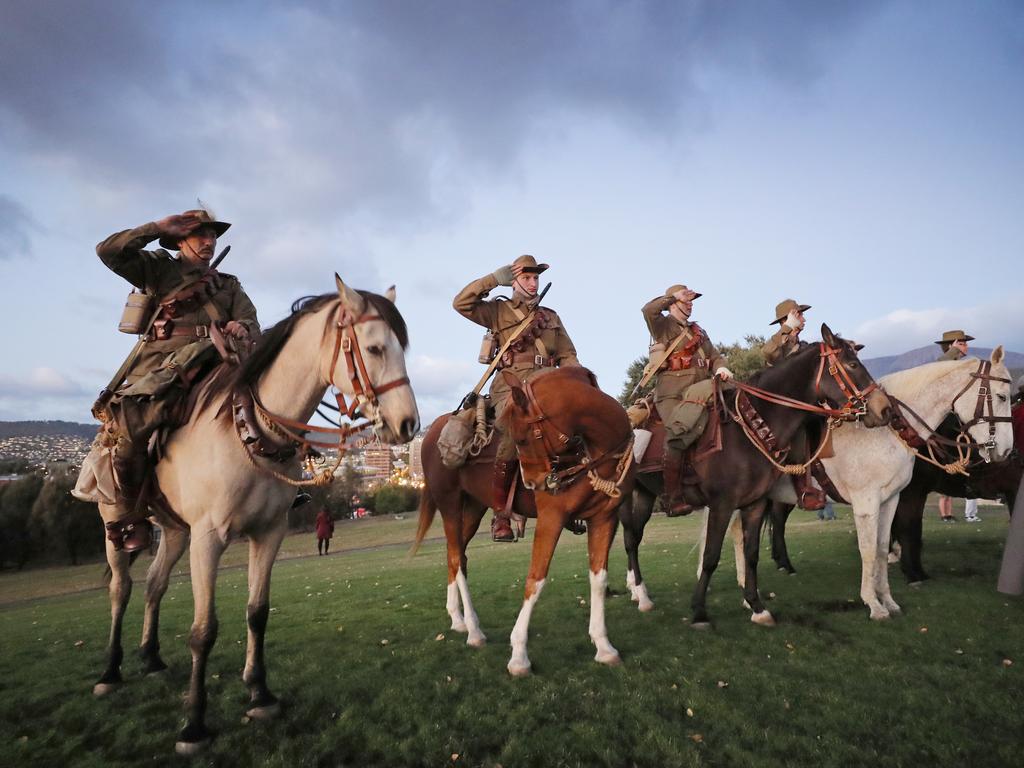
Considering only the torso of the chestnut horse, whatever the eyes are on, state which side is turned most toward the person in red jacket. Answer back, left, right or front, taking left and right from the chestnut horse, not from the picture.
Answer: back

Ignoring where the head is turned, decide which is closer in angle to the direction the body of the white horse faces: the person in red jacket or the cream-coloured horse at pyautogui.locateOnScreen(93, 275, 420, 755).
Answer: the cream-coloured horse

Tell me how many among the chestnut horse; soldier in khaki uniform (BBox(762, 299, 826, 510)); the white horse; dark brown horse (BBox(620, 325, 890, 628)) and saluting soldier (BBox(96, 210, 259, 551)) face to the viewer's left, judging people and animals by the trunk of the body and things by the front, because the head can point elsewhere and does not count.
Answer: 0

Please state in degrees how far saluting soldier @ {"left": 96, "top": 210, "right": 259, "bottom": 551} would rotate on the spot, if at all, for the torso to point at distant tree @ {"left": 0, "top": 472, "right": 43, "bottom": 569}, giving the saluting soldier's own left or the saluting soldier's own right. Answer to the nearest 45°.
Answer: approximately 135° to the saluting soldier's own left

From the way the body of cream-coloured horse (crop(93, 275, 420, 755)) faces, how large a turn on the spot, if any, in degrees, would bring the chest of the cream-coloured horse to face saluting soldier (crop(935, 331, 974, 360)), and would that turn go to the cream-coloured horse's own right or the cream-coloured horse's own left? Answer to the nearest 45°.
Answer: approximately 45° to the cream-coloured horse's own left

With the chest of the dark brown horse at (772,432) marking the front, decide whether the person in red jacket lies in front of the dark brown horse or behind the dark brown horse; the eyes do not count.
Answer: behind

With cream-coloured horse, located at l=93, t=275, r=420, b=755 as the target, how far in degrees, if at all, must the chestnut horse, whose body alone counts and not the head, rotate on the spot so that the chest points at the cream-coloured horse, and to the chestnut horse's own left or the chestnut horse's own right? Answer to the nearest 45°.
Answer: approximately 90° to the chestnut horse's own right

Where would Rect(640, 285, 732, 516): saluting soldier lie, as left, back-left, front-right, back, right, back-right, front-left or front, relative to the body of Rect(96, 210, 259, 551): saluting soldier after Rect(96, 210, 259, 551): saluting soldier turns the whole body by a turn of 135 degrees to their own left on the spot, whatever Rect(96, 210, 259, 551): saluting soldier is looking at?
right

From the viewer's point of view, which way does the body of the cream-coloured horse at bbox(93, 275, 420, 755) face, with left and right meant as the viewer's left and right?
facing the viewer and to the right of the viewer

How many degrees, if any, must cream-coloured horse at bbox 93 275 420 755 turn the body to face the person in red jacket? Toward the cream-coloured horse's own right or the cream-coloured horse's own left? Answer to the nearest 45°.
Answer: approximately 135° to the cream-coloured horse's own left

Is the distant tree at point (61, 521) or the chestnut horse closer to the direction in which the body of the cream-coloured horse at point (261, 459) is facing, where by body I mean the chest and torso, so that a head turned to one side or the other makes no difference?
the chestnut horse
